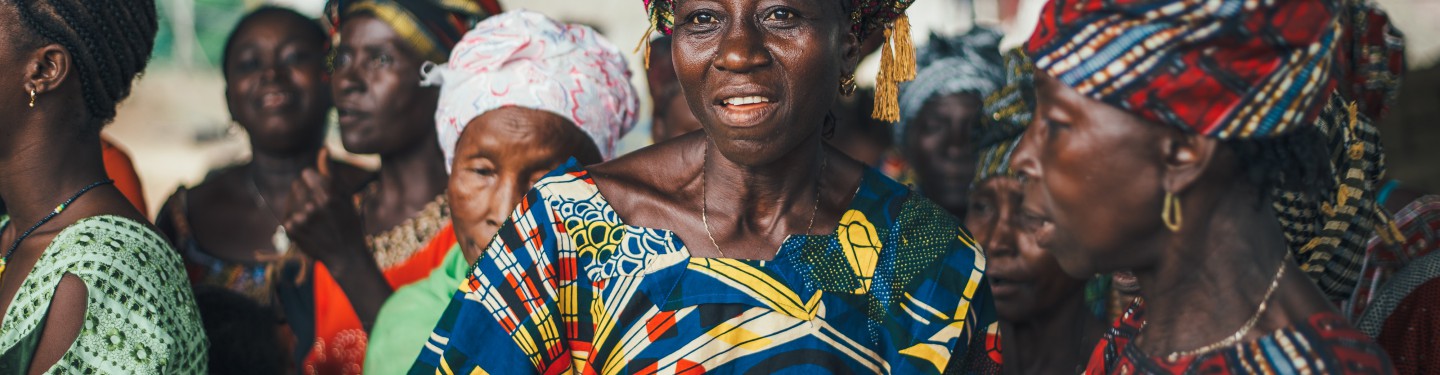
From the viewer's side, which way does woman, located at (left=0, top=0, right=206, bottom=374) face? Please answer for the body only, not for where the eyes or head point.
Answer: to the viewer's left

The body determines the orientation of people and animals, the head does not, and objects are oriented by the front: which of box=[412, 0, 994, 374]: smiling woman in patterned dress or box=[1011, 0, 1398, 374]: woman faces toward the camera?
the smiling woman in patterned dress

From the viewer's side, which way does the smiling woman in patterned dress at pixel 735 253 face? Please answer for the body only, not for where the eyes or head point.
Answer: toward the camera

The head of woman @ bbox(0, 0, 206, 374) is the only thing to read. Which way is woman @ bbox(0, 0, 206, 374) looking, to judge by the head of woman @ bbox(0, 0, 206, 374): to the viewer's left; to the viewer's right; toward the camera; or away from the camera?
to the viewer's left

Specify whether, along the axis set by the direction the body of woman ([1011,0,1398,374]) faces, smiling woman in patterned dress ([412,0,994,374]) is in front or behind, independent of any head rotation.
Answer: in front

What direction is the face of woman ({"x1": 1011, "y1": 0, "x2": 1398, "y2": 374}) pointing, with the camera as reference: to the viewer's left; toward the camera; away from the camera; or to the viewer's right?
to the viewer's left

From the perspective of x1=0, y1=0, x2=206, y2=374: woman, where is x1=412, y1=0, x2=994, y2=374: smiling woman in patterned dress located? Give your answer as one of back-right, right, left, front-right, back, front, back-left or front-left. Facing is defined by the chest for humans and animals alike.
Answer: back-left

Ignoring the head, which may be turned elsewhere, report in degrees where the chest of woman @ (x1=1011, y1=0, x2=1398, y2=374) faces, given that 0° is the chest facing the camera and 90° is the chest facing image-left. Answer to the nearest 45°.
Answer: approximately 90°

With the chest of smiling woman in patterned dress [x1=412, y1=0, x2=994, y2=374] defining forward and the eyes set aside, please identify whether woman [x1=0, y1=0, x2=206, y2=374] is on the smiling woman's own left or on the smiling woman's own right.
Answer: on the smiling woman's own right
